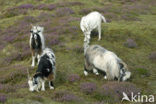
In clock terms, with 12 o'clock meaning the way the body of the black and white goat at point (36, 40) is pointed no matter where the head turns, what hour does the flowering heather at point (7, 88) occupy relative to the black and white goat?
The flowering heather is roughly at 1 o'clock from the black and white goat.

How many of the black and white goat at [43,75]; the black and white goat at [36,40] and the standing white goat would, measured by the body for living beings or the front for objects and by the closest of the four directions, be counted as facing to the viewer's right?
0

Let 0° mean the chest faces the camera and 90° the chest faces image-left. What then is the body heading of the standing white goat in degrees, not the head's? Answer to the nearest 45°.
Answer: approximately 45°

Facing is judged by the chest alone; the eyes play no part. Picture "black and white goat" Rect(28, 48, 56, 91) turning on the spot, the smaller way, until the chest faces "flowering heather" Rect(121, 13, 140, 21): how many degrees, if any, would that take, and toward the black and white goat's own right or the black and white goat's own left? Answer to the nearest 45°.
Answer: approximately 180°

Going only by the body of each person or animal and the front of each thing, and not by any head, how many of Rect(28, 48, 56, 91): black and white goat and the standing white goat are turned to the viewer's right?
0

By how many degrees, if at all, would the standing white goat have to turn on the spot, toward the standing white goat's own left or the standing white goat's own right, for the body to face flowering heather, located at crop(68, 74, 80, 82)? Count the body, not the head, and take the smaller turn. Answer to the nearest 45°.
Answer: approximately 45° to the standing white goat's own left

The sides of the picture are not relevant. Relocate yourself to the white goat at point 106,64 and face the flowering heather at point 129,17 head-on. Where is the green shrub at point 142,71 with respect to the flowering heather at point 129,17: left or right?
right

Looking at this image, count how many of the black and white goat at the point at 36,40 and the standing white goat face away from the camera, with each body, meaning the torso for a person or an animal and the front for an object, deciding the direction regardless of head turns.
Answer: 0

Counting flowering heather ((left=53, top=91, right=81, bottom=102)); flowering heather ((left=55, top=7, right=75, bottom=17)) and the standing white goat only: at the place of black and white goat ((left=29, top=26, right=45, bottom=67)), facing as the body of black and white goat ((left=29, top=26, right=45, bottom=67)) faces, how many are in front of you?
1

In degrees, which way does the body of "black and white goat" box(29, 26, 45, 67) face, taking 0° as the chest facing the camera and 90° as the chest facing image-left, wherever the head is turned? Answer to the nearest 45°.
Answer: approximately 0°

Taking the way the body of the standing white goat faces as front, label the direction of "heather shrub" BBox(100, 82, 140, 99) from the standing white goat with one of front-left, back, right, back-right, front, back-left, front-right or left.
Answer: front-left

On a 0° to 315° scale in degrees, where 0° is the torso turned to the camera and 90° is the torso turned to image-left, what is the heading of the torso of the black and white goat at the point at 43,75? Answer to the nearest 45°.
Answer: approximately 45°
